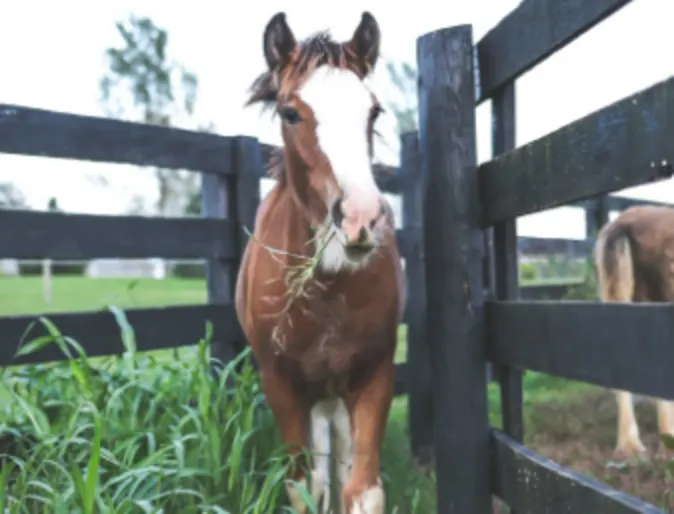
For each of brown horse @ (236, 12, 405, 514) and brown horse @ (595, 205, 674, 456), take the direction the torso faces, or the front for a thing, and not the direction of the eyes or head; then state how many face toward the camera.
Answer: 1

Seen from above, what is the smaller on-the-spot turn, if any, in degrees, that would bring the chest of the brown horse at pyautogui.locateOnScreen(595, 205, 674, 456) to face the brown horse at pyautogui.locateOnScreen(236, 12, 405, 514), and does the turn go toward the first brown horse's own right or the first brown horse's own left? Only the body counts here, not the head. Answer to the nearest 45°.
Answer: approximately 180°

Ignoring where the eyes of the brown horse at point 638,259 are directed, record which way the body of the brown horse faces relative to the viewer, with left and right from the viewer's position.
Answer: facing away from the viewer and to the right of the viewer

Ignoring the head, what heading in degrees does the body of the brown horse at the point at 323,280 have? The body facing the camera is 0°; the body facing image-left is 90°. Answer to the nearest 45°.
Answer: approximately 0°

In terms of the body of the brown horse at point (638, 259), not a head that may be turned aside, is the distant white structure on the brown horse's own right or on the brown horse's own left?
on the brown horse's own left

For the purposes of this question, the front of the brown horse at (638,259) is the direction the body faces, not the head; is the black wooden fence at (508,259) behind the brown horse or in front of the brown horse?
behind

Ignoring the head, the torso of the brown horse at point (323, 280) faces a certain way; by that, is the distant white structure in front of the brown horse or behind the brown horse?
behind

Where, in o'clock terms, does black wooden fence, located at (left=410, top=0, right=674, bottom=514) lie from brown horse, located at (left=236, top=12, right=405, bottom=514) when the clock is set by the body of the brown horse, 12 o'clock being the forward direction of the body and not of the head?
The black wooden fence is roughly at 10 o'clock from the brown horse.
